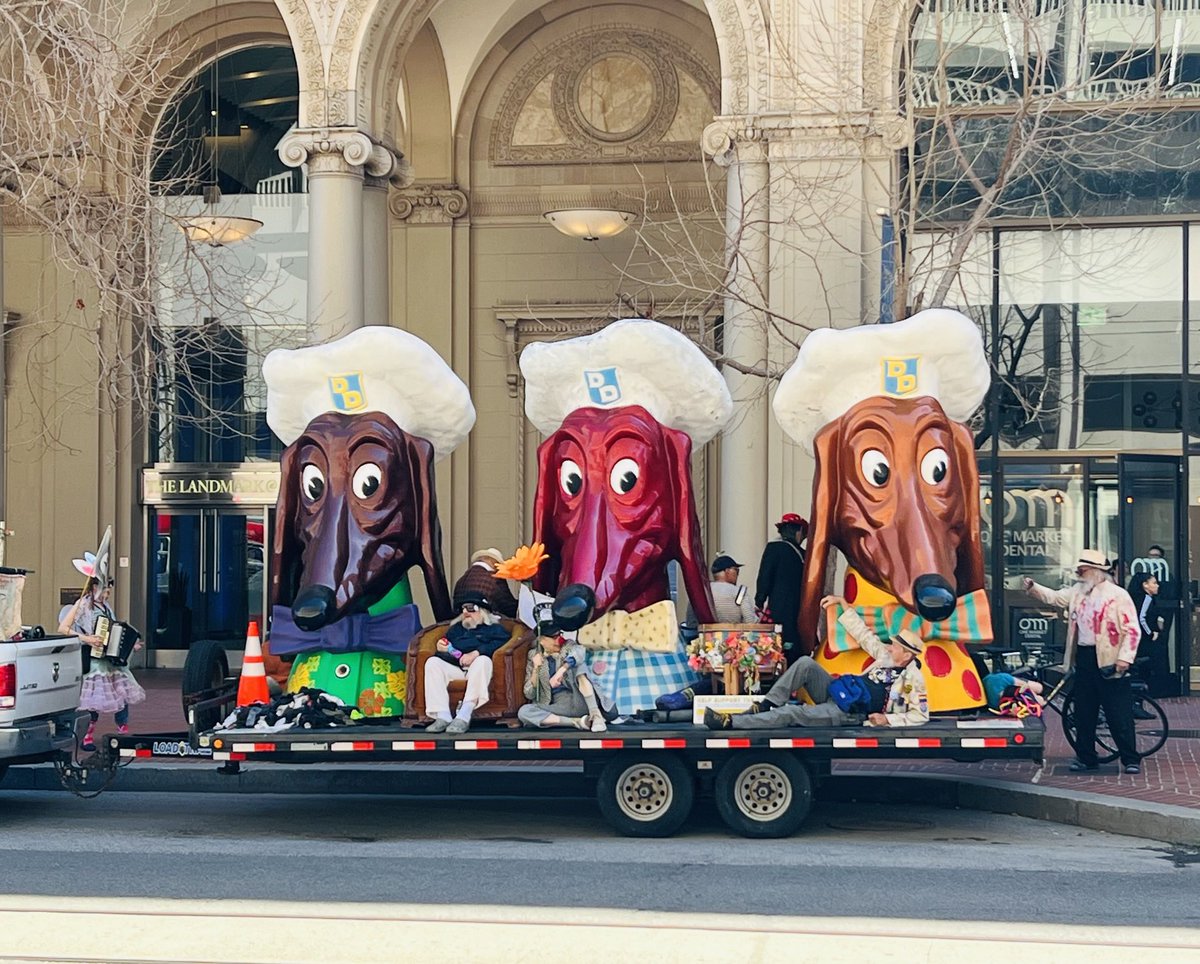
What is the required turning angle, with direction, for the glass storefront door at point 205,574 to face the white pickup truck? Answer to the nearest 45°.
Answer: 0° — it already faces it

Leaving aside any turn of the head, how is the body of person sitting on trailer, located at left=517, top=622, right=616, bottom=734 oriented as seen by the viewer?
toward the camera

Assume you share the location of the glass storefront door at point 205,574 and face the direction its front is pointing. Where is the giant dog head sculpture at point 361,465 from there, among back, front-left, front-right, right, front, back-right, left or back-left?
front

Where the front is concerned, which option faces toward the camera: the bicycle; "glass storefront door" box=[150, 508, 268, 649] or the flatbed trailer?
the glass storefront door

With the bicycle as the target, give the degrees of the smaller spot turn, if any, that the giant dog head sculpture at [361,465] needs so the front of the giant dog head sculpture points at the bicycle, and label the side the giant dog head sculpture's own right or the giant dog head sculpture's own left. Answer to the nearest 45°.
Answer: approximately 135° to the giant dog head sculpture's own left

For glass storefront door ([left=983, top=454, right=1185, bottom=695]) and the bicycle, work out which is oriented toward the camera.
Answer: the glass storefront door

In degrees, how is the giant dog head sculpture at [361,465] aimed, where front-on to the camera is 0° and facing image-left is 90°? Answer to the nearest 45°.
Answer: approximately 45°

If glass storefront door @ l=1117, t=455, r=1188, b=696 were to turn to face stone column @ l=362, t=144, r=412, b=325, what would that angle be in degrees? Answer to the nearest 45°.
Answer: approximately 90° to its right

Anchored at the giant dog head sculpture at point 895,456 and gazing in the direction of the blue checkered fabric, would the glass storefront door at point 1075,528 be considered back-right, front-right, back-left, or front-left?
back-right

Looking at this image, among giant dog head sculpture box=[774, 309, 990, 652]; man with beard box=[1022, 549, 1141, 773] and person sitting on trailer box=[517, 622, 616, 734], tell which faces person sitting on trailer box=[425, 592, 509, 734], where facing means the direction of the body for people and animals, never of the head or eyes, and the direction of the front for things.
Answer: the man with beard

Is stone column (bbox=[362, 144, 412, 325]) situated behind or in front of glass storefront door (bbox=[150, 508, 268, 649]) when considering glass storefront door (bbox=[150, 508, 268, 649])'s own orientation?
in front

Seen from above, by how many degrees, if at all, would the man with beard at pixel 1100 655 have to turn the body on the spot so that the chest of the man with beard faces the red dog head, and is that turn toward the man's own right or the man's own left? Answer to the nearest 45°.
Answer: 0° — they already face it

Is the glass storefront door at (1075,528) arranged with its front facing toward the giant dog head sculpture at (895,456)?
yes

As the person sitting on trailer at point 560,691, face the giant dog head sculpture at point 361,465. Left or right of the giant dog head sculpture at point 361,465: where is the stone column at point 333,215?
right

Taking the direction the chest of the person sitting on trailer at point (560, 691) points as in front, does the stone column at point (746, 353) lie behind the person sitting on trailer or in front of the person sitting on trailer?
behind

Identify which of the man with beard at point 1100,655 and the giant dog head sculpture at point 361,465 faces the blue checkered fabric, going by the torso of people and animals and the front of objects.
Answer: the man with beard
